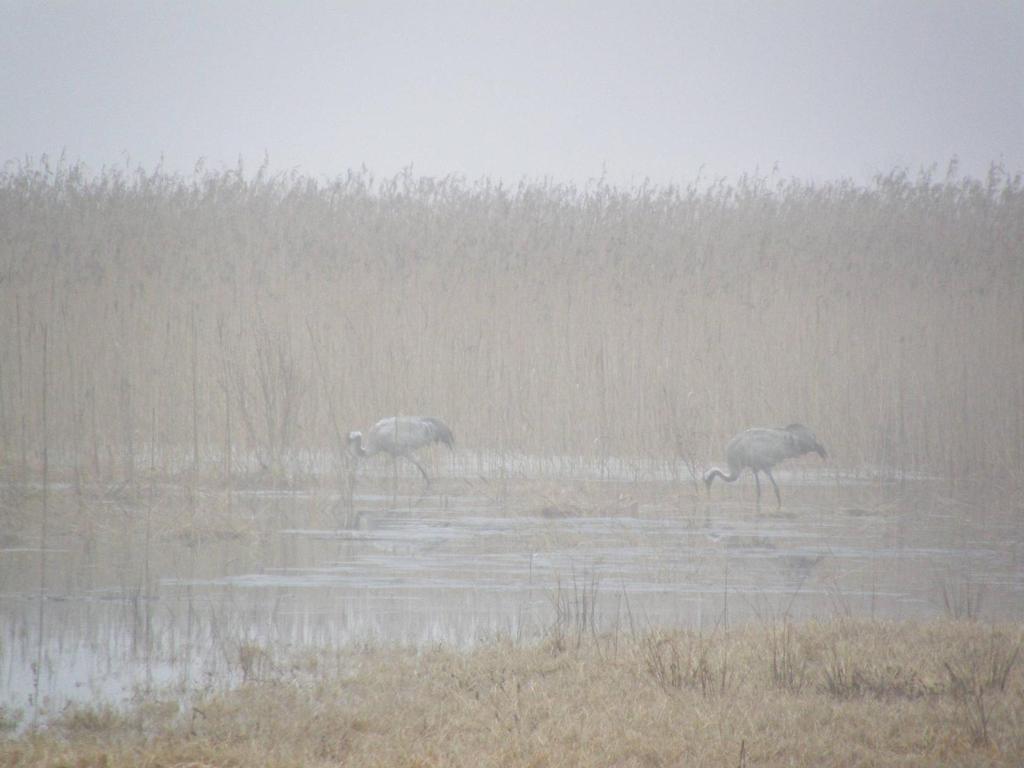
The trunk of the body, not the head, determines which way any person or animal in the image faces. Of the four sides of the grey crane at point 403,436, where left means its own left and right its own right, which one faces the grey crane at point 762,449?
back

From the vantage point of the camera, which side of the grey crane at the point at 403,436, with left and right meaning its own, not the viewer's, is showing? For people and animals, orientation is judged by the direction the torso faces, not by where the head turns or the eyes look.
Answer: left

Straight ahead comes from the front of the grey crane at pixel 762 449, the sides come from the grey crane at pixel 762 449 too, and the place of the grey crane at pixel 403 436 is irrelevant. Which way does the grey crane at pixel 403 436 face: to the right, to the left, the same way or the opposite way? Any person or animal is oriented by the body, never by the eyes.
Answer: the same way

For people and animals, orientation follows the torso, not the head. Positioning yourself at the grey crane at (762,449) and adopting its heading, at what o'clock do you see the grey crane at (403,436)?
the grey crane at (403,436) is roughly at 12 o'clock from the grey crane at (762,449).

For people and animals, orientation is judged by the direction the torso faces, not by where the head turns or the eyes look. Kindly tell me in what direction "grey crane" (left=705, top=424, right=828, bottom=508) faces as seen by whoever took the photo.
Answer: facing to the left of the viewer

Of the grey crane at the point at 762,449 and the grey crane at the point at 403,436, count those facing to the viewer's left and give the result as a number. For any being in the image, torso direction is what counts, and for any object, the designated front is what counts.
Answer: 2
